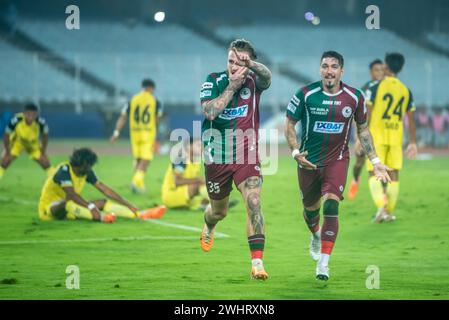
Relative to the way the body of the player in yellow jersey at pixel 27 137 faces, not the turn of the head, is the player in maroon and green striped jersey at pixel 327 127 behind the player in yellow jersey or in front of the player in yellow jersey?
in front

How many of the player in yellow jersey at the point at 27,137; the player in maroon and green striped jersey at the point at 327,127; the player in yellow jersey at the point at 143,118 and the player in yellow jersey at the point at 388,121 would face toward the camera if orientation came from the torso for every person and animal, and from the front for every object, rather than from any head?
2

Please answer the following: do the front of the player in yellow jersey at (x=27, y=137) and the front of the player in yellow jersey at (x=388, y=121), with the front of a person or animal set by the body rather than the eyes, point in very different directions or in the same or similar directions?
very different directions

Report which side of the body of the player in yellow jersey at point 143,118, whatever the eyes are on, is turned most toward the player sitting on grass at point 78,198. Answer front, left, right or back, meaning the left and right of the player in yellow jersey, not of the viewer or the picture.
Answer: back

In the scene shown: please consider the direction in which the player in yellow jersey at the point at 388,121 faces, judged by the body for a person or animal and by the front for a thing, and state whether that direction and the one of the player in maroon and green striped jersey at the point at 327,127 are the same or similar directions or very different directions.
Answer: very different directions

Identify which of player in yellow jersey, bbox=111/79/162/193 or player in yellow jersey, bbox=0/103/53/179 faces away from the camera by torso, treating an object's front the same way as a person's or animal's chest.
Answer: player in yellow jersey, bbox=111/79/162/193

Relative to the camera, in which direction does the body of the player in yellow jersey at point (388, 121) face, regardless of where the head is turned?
away from the camera

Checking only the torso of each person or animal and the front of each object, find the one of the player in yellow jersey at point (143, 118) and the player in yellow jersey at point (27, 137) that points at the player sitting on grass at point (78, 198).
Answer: the player in yellow jersey at point (27, 137)

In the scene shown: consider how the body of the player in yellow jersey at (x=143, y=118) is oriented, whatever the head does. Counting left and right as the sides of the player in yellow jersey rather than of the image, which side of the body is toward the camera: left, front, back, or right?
back

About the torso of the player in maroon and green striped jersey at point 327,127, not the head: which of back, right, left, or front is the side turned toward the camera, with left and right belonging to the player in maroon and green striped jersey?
front

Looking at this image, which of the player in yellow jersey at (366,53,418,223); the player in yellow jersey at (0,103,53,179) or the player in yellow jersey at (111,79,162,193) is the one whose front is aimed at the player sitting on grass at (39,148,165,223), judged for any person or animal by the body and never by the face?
the player in yellow jersey at (0,103,53,179)

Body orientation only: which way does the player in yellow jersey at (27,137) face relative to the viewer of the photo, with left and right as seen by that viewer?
facing the viewer
